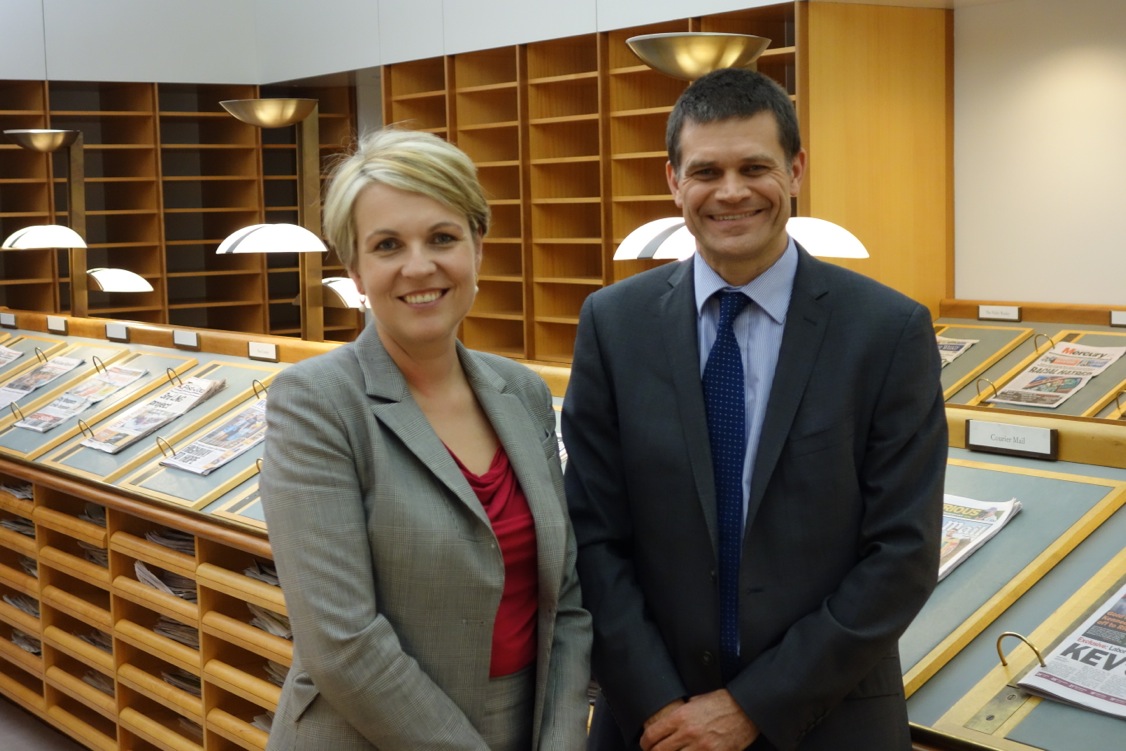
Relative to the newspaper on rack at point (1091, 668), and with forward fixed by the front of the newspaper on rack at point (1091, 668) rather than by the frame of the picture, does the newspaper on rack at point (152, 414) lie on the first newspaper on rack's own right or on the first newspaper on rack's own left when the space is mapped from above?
on the first newspaper on rack's own right

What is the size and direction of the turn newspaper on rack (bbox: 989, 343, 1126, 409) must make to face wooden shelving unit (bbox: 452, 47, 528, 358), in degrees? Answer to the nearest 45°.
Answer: approximately 90° to its right

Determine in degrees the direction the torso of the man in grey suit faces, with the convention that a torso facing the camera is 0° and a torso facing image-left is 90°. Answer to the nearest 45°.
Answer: approximately 0°
